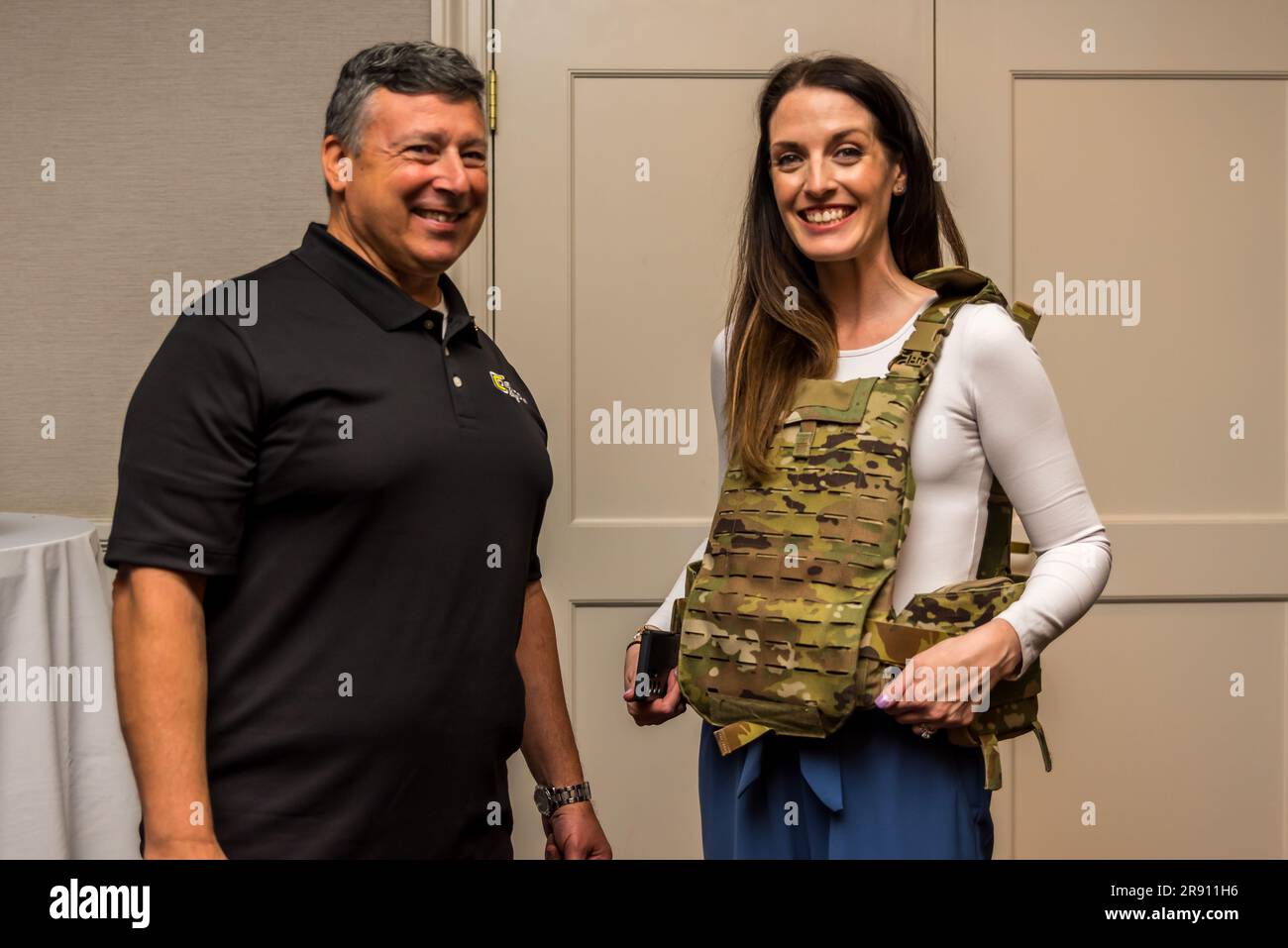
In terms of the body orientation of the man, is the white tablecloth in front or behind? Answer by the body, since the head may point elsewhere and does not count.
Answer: behind

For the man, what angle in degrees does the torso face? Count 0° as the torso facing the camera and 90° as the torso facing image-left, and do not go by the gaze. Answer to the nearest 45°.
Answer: approximately 315°

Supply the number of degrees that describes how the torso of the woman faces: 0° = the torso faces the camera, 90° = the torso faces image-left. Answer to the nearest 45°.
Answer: approximately 45°
